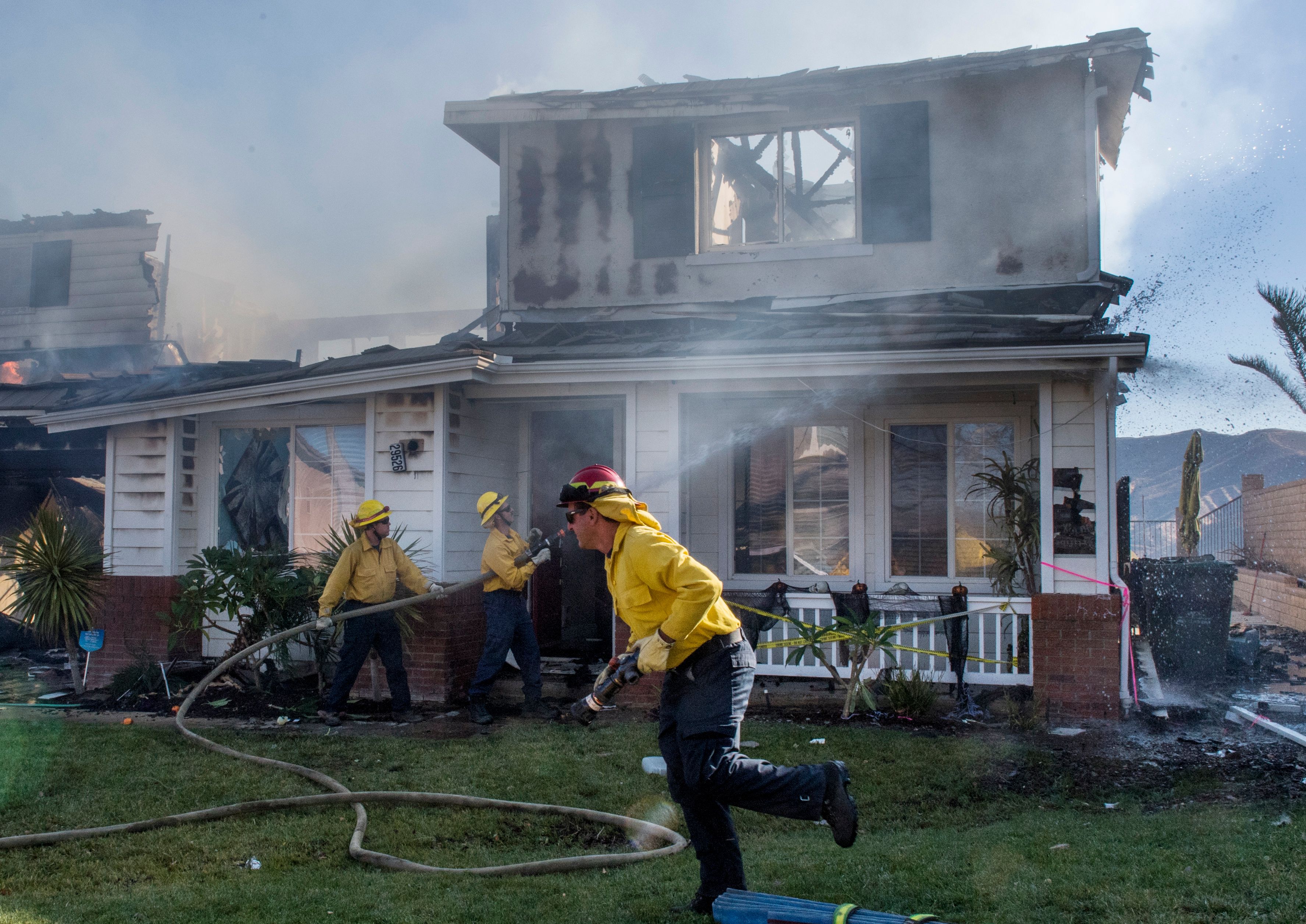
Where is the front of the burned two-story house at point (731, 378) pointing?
toward the camera

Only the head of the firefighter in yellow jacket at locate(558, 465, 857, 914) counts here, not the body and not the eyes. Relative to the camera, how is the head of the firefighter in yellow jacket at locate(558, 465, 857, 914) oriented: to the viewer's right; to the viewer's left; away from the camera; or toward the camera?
to the viewer's left

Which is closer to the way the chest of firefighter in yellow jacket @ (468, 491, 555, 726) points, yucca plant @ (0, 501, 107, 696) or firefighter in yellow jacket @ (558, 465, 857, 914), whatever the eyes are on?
the firefighter in yellow jacket

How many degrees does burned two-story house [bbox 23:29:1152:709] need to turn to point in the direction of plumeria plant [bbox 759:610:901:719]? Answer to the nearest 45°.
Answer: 0° — it already faces it

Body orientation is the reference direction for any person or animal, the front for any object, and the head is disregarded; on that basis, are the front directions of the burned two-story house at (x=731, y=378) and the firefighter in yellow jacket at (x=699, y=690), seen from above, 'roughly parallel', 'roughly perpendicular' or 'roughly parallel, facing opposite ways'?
roughly perpendicular

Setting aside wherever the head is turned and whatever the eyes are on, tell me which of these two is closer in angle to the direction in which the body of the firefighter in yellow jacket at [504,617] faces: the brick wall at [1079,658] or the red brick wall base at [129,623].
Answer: the brick wall

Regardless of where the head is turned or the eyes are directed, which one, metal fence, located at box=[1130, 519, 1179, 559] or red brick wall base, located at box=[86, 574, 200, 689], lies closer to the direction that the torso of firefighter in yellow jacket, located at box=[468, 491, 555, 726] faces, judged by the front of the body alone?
the metal fence

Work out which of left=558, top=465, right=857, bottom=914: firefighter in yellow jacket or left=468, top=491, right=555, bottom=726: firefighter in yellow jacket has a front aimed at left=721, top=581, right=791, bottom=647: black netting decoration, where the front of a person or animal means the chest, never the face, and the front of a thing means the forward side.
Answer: left=468, top=491, right=555, bottom=726: firefighter in yellow jacket

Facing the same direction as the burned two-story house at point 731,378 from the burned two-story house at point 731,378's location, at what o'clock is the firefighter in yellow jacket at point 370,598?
The firefighter in yellow jacket is roughly at 2 o'clock from the burned two-story house.

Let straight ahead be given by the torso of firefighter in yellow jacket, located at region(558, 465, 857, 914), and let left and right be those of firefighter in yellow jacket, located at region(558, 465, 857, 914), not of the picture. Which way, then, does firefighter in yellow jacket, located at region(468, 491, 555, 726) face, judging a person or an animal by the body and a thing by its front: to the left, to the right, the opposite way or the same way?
the opposite way

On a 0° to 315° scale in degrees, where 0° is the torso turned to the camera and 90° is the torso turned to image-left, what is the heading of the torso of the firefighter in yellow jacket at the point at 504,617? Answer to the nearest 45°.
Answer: approximately 270°

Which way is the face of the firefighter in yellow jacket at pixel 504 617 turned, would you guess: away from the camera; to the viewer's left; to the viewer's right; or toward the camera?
to the viewer's right

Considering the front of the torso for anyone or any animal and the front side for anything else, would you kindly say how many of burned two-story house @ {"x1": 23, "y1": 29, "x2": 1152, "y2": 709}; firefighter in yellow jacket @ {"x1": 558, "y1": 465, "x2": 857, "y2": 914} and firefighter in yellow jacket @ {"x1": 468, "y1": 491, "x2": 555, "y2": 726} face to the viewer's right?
1

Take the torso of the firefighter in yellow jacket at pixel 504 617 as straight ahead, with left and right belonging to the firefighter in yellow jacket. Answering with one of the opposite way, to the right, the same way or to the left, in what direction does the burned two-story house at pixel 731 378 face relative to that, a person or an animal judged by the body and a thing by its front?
to the right

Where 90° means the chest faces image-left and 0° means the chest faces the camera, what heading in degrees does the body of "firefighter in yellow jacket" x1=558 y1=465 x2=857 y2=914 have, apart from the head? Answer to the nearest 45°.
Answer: approximately 90°
